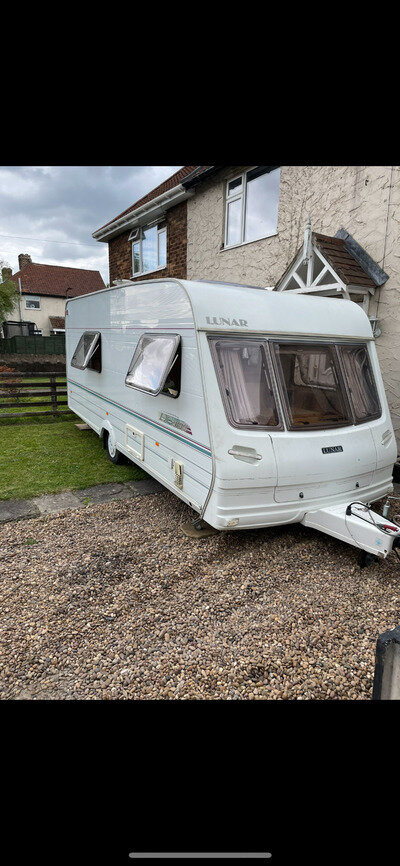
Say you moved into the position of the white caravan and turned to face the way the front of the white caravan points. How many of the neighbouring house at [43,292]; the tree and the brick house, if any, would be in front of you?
0

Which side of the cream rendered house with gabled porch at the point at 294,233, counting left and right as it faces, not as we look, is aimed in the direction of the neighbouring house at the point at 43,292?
right

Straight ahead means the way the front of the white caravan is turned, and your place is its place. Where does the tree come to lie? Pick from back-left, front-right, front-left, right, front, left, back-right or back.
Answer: back

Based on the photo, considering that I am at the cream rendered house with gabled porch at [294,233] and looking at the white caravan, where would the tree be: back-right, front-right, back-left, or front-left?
back-right

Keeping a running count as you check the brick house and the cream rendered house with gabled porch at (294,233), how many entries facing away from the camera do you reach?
0

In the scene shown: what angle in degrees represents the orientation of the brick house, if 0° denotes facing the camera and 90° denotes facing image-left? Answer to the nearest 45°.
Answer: approximately 45°

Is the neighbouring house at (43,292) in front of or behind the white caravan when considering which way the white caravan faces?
behind

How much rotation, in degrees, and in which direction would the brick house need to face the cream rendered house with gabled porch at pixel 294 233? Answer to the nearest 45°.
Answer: approximately 90° to its left

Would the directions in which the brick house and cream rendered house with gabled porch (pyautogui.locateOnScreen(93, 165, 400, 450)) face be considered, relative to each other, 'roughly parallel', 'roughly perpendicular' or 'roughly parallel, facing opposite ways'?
roughly parallel

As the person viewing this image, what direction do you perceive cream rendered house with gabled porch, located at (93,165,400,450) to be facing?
facing the viewer and to the left of the viewer

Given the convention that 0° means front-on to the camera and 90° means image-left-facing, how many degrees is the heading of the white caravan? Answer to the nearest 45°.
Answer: approximately 315°

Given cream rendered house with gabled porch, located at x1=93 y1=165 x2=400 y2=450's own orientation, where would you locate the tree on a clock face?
The tree is roughly at 3 o'clock from the cream rendered house with gabled porch.

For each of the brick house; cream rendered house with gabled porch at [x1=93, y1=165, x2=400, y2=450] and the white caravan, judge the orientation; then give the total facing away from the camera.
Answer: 0

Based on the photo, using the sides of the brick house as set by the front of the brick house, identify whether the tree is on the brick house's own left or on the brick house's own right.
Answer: on the brick house's own right

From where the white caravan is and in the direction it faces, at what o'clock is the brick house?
The brick house is roughly at 7 o'clock from the white caravan.

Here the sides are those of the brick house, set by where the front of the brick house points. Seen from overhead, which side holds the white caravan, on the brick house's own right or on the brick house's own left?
on the brick house's own left
